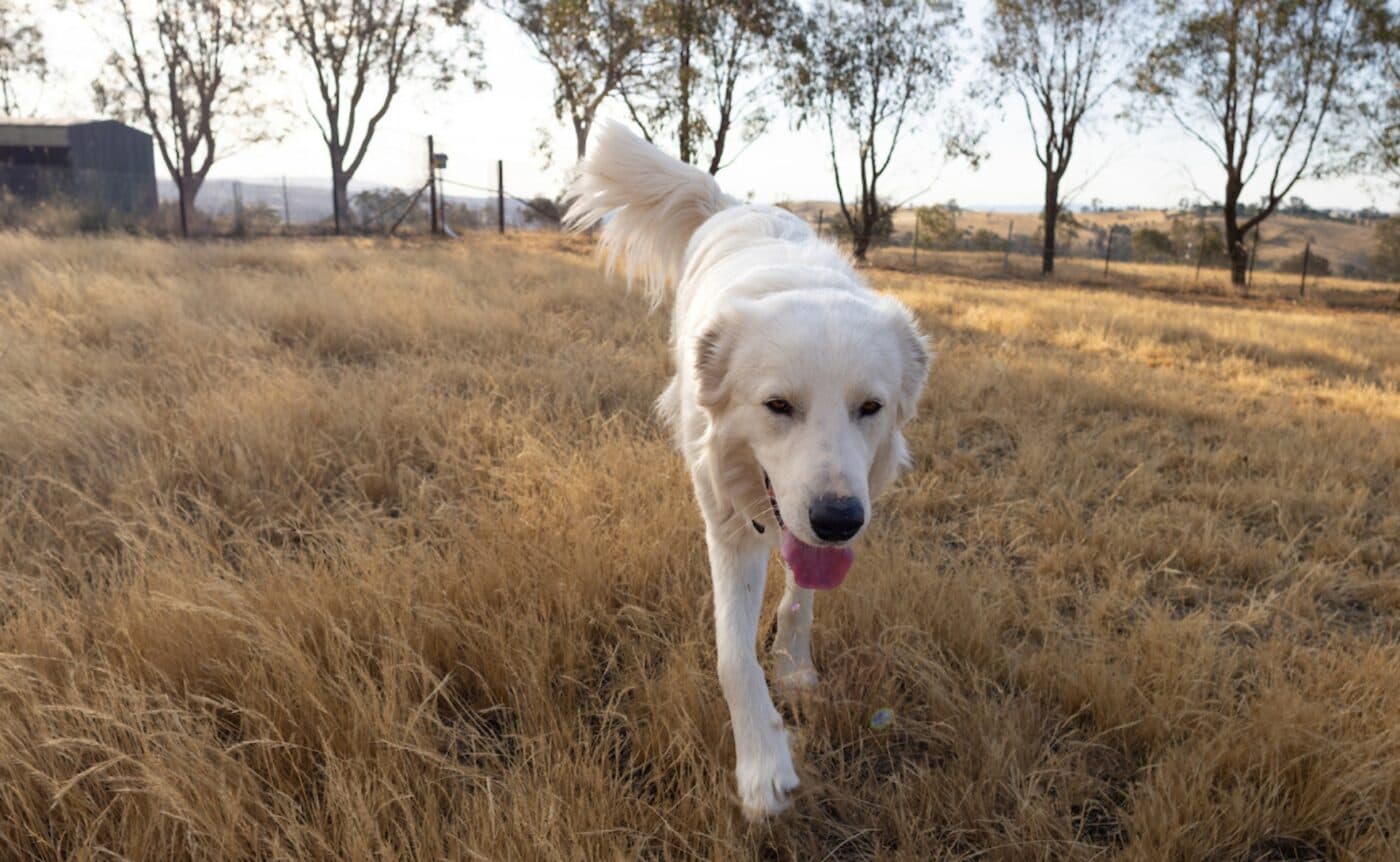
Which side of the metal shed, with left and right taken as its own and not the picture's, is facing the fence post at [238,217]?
left

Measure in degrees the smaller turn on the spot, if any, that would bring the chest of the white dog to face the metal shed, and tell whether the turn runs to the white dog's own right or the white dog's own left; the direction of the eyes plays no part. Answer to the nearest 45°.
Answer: approximately 135° to the white dog's own right

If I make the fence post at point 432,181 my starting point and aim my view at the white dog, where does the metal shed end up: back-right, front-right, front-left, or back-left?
back-right

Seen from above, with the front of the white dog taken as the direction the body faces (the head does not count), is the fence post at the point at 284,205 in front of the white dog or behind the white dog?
behind

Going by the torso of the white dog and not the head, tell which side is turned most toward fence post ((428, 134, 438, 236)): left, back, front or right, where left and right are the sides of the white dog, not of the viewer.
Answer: back

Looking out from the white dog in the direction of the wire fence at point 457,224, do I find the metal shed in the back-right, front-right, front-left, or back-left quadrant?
front-left

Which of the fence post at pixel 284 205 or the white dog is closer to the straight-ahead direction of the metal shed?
the white dog

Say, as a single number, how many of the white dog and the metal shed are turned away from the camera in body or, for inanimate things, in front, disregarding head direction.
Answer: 0

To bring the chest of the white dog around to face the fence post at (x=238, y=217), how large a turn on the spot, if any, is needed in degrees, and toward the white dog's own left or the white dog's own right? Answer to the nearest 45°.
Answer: approximately 135° to the white dog's own right

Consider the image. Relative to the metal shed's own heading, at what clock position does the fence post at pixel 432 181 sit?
The fence post is roughly at 9 o'clock from the metal shed.

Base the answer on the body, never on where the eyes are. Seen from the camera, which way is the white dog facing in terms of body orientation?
toward the camera
